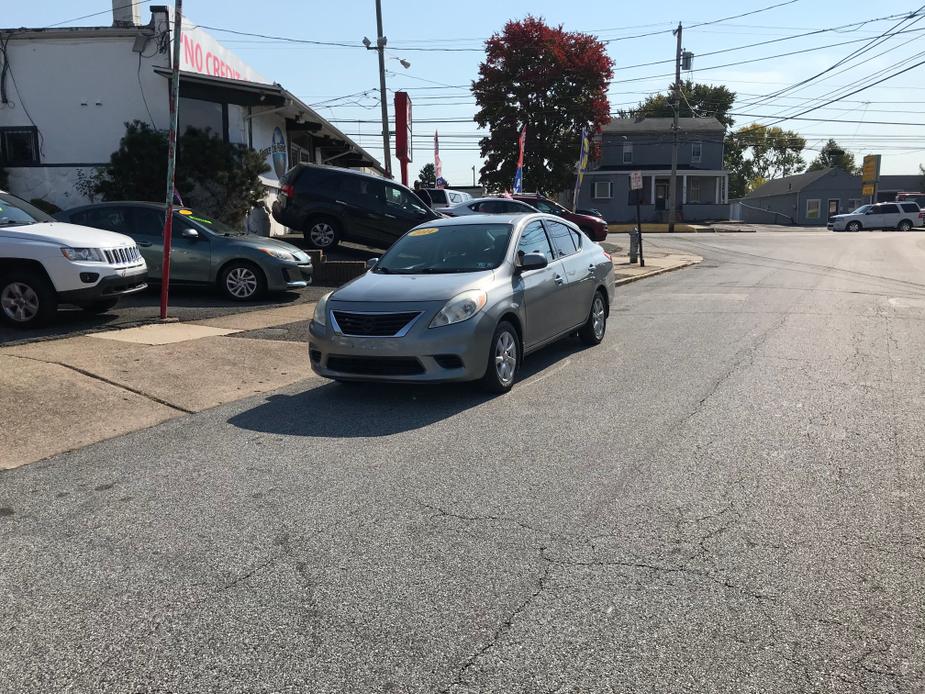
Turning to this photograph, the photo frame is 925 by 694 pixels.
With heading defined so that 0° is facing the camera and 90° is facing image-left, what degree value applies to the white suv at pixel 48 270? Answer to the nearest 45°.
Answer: approximately 315°

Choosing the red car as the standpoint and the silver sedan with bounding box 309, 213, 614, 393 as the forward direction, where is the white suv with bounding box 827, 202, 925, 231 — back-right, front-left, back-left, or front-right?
back-left

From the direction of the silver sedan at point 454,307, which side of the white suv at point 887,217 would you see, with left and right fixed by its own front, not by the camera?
left

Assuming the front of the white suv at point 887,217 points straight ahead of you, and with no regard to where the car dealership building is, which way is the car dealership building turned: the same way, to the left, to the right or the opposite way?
the opposite way

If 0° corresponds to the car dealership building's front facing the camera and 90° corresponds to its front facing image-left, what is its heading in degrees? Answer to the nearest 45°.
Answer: approximately 315°

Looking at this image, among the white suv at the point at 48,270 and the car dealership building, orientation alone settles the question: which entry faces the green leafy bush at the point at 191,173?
the car dealership building

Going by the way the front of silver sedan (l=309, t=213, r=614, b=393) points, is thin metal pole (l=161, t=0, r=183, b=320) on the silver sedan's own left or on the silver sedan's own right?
on the silver sedan's own right

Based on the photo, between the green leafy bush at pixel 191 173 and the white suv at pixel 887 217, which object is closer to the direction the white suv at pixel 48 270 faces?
the white suv

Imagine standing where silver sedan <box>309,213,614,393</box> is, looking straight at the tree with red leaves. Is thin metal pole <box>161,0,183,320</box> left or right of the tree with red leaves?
left

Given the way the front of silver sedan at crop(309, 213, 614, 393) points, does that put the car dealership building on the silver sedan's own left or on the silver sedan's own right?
on the silver sedan's own right

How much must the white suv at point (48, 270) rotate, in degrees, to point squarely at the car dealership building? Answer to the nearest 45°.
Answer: approximately 135° to its left

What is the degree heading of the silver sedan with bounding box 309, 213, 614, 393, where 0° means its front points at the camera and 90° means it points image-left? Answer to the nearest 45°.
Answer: approximately 45°

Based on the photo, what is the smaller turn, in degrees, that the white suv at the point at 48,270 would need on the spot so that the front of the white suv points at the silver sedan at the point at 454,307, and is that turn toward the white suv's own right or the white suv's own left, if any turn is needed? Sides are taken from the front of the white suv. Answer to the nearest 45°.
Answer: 0° — it already faces it

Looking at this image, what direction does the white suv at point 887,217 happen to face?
to the viewer's left

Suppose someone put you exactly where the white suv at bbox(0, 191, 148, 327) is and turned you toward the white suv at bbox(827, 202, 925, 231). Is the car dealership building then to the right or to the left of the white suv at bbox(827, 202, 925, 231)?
left
